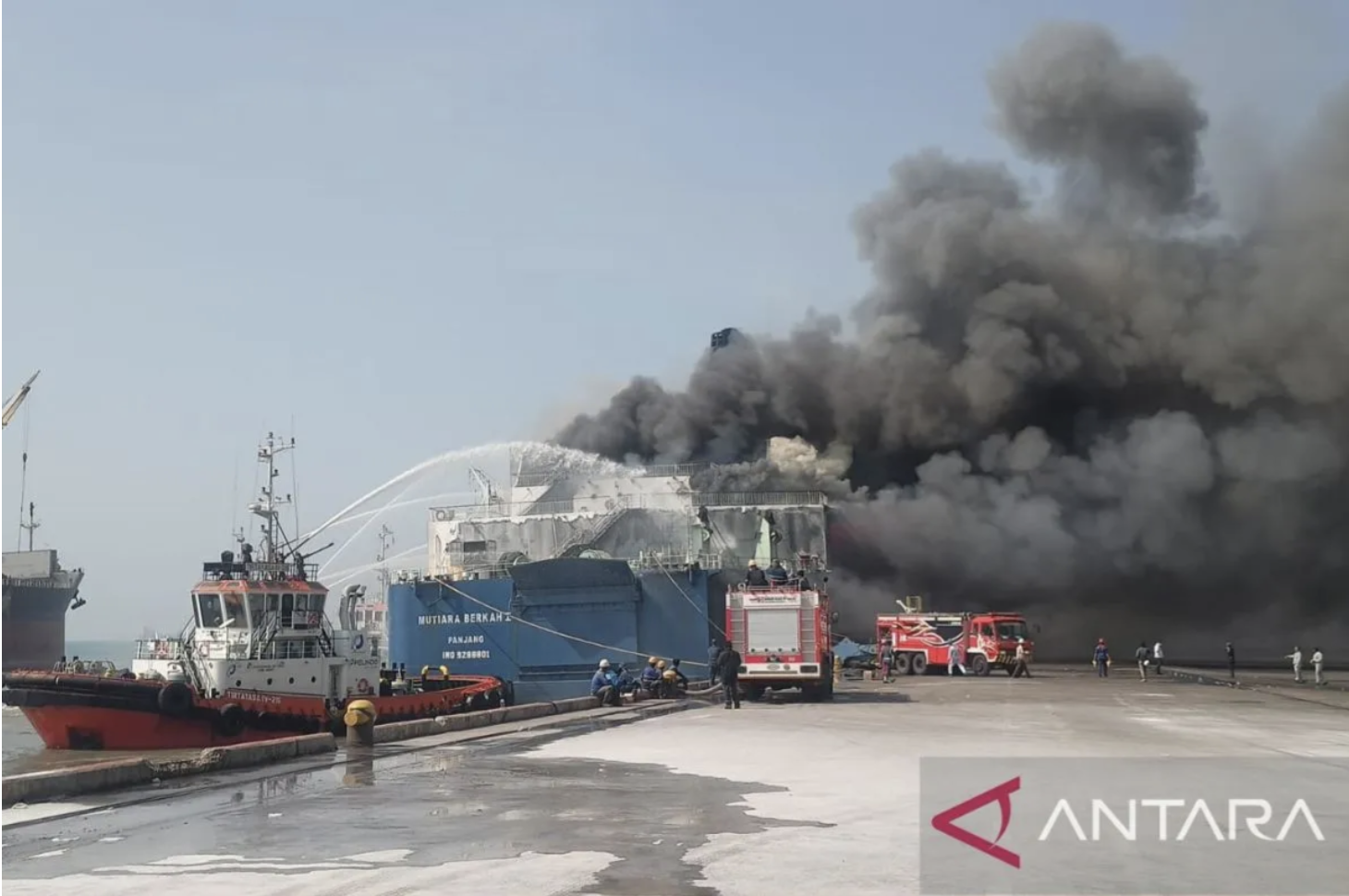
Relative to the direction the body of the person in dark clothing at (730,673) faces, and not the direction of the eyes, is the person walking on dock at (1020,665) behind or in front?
in front

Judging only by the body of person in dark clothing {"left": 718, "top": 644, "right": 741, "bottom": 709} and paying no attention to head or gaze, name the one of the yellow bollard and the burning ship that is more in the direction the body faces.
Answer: the burning ship

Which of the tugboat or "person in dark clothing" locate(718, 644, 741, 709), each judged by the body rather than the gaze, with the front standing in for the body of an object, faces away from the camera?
the person in dark clothing

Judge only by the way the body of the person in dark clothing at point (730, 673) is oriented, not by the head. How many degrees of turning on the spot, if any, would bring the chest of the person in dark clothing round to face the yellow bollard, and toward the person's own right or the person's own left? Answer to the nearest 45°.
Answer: approximately 135° to the person's own left

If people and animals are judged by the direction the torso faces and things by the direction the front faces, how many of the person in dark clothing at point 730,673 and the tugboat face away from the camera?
1

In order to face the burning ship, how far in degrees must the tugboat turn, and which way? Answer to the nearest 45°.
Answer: approximately 180°

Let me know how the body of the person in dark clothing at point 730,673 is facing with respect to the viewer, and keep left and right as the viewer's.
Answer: facing away from the viewer

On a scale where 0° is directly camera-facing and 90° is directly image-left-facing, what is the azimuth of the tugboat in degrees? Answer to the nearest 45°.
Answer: approximately 45°

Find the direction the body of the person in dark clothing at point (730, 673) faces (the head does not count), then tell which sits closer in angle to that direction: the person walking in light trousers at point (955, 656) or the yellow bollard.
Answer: the person walking in light trousers

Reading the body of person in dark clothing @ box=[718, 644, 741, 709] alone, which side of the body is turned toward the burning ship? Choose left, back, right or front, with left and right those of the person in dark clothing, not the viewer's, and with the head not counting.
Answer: front
